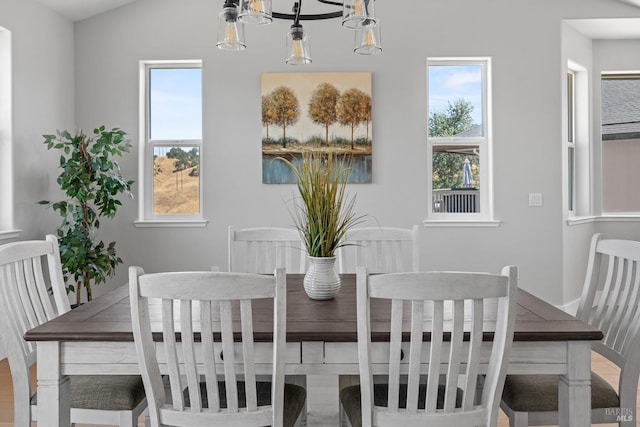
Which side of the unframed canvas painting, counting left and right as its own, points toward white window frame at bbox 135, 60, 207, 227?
right

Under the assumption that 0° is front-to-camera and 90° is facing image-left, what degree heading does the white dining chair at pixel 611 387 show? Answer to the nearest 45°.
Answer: approximately 45°

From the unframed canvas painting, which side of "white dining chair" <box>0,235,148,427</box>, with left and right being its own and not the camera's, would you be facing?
left

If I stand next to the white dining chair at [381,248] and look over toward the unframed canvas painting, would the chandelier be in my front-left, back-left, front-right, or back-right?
back-left

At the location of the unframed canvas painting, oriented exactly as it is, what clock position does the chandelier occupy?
The chandelier is roughly at 12 o'clock from the unframed canvas painting.

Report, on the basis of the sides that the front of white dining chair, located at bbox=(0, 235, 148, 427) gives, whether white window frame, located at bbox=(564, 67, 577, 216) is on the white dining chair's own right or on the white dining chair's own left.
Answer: on the white dining chair's own left

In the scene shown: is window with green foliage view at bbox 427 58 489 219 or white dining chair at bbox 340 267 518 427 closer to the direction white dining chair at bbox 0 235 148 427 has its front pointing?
the white dining chair

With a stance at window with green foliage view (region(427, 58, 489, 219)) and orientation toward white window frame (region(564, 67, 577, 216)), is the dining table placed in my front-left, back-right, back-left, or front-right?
back-right

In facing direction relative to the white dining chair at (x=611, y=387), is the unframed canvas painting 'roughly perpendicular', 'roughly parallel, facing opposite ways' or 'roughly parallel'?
roughly perpendicular

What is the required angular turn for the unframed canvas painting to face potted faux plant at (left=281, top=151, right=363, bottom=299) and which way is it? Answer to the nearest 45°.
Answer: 0° — it already faces it

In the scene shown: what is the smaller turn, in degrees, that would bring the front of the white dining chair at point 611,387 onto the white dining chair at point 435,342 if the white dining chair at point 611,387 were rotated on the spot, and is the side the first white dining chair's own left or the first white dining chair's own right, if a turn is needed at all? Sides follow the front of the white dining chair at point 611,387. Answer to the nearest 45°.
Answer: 0° — it already faces it

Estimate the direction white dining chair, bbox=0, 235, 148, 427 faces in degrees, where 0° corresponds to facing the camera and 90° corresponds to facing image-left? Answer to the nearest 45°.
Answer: approximately 315°
